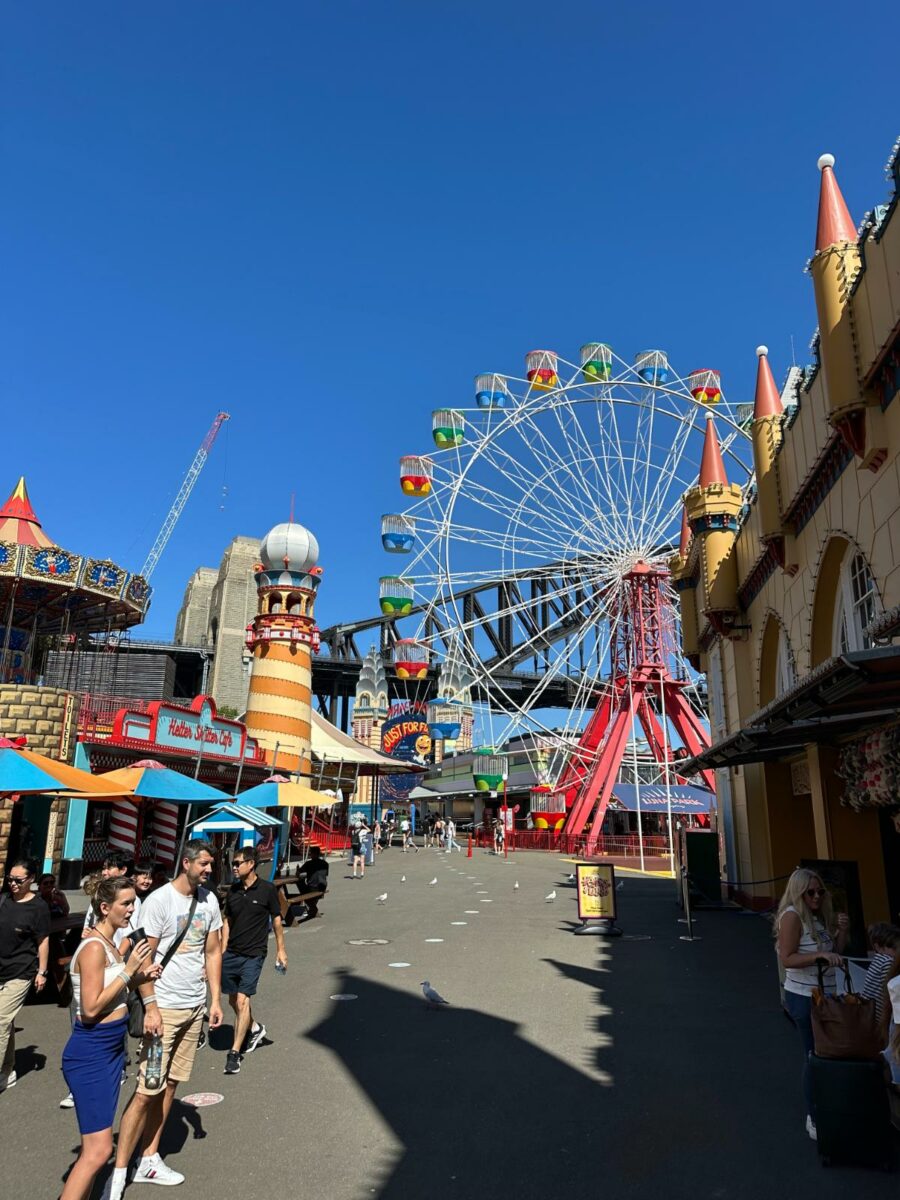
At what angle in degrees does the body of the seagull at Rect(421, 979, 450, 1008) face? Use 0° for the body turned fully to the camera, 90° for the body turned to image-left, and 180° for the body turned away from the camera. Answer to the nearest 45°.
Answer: approximately 90°

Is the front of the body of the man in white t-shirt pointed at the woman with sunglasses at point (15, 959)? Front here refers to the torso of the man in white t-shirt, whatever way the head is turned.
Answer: no

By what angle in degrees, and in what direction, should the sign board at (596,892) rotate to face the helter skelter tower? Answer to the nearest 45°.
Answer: approximately 135° to its right

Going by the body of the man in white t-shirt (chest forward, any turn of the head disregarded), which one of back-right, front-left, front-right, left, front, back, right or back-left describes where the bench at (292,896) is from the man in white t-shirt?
back-left

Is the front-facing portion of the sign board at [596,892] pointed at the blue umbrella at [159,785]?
no

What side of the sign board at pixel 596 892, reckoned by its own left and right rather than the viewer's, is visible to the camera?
front

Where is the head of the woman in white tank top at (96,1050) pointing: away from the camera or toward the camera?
toward the camera

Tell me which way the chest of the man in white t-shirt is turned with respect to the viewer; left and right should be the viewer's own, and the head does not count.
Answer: facing the viewer and to the right of the viewer

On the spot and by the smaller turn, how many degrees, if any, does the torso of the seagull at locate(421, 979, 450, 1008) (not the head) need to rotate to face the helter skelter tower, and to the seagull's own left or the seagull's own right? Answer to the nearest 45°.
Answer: approximately 90° to the seagull's own right

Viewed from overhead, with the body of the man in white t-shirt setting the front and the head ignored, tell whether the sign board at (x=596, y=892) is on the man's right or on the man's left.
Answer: on the man's left
